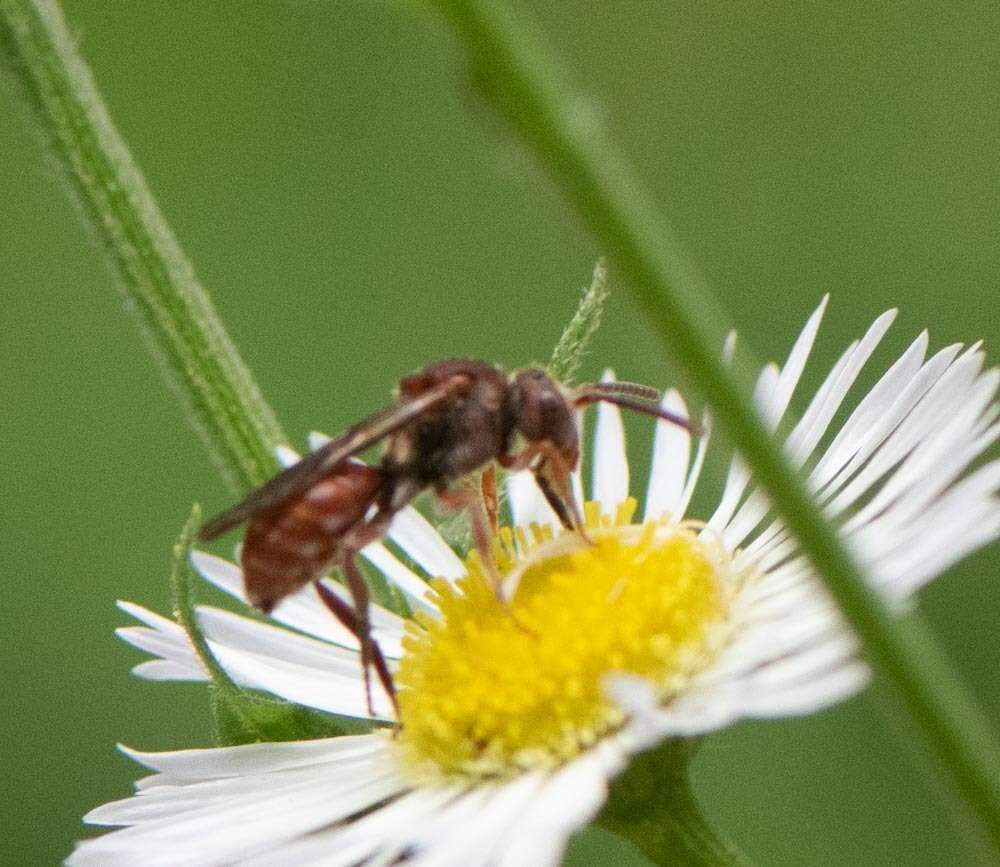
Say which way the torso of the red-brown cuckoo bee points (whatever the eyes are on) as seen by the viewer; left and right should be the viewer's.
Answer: facing to the right of the viewer
